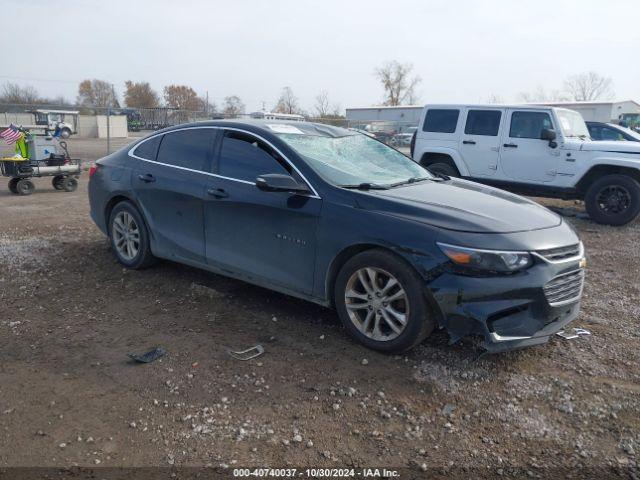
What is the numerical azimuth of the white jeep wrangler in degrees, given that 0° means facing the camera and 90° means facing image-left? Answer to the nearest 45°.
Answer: approximately 315°

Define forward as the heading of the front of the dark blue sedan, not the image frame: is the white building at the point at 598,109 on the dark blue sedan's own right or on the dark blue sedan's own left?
on the dark blue sedan's own left

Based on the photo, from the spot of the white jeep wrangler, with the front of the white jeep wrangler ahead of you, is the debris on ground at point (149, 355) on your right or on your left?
on your right

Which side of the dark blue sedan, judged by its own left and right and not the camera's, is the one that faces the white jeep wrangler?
left

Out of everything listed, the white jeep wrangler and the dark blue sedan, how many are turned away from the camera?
0

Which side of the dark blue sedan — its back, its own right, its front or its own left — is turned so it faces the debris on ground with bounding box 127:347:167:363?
right

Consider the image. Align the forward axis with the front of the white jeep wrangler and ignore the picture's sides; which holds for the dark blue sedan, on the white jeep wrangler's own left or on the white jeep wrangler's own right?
on the white jeep wrangler's own right

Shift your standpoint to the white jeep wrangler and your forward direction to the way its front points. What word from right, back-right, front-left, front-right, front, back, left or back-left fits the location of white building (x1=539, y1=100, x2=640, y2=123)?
back-left

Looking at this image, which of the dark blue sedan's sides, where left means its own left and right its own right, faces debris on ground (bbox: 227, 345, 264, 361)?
right

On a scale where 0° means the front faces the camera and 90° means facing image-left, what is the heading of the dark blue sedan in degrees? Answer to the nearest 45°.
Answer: approximately 315°
